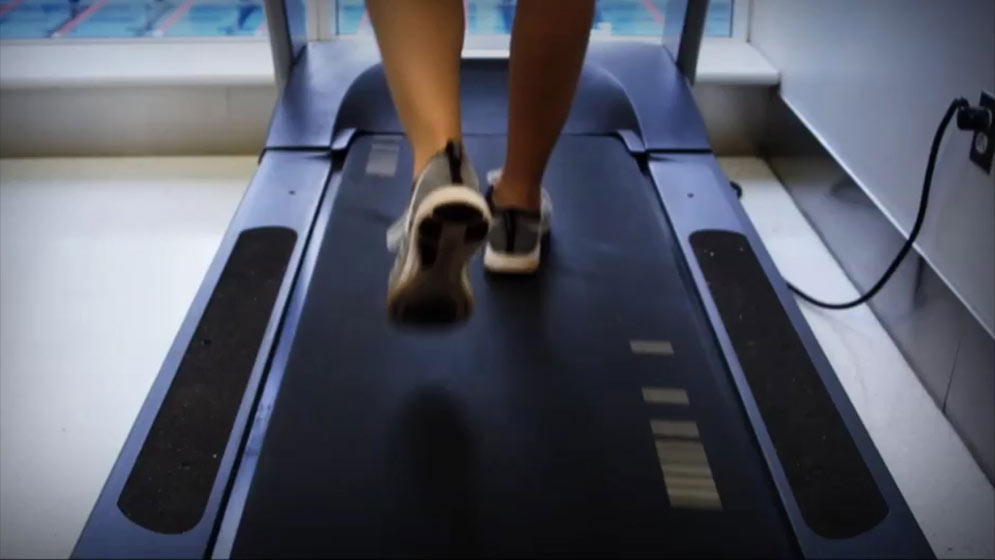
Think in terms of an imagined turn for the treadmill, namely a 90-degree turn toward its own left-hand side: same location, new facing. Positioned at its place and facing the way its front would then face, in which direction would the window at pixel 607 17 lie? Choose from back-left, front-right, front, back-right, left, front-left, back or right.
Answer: right

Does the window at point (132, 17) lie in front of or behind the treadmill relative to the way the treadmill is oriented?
in front

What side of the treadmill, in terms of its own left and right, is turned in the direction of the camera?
back

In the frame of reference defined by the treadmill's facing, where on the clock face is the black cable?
The black cable is roughly at 2 o'clock from the treadmill.
